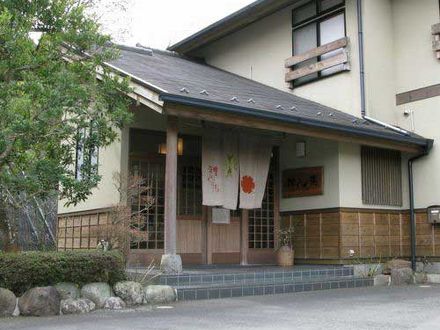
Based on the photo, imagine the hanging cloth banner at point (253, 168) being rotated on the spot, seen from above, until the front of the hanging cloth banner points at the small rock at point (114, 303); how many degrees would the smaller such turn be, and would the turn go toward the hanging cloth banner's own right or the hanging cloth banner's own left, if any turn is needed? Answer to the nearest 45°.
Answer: approximately 45° to the hanging cloth banner's own right

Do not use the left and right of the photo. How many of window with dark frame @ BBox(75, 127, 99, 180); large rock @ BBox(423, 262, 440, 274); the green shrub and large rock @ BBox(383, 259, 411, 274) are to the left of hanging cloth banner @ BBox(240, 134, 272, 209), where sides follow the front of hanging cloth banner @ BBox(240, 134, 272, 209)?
2

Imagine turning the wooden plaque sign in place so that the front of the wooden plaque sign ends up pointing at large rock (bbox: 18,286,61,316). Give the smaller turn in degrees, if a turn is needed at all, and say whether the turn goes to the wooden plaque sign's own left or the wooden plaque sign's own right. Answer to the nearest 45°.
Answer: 0° — it already faces it

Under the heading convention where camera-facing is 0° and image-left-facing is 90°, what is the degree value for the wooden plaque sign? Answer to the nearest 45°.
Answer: approximately 45°

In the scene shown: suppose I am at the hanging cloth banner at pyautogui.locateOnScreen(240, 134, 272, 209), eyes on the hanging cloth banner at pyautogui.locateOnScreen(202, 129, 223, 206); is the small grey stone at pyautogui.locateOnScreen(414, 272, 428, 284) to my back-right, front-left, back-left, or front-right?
back-left

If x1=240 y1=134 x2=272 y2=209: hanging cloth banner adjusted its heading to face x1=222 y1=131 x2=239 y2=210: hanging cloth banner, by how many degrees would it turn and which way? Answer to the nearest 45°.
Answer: approximately 45° to its right

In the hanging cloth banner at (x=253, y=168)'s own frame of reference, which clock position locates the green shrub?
The green shrub is roughly at 1 o'clock from the hanging cloth banner.

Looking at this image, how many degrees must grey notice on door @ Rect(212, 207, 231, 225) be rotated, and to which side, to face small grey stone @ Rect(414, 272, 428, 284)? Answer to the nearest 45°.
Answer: approximately 45° to its left

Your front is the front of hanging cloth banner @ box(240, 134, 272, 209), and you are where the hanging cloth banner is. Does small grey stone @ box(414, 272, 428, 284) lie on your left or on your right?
on your left
